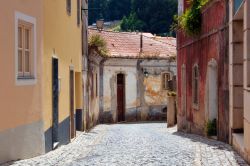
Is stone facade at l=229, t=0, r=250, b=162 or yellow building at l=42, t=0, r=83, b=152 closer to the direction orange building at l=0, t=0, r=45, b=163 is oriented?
the stone facade

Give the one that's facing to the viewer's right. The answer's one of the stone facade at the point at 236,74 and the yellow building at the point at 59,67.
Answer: the yellow building

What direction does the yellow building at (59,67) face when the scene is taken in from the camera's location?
facing to the right of the viewer

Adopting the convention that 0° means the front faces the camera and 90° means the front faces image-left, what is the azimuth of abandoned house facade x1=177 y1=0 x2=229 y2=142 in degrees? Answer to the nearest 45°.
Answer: approximately 45°

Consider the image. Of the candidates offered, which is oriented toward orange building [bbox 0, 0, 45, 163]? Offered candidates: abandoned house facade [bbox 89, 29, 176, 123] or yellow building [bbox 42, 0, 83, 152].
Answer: the abandoned house facade

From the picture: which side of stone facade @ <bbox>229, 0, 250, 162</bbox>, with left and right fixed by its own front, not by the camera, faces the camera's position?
left
